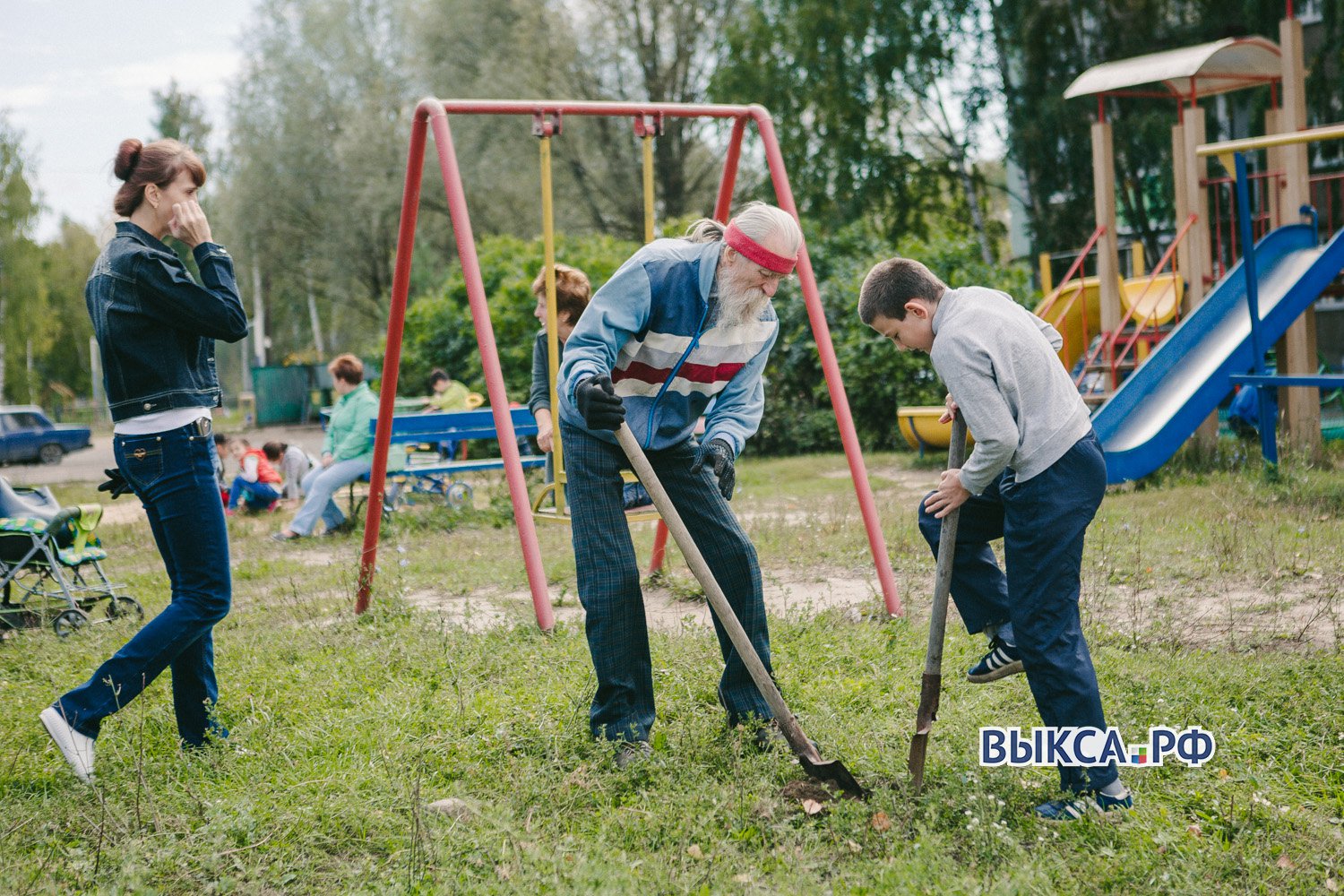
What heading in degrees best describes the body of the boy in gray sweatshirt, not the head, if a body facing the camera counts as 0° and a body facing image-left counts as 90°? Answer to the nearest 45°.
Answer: approximately 90°

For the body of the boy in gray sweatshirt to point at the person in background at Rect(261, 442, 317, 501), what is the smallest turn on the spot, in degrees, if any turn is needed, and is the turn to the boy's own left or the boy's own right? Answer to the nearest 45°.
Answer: approximately 45° to the boy's own right

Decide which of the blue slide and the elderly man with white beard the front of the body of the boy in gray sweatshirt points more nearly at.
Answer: the elderly man with white beard

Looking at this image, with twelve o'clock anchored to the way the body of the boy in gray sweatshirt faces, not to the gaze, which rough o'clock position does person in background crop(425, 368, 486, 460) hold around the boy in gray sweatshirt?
The person in background is roughly at 2 o'clock from the boy in gray sweatshirt.

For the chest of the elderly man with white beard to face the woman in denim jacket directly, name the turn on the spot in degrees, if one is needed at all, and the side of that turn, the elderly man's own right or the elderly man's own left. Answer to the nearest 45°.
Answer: approximately 135° to the elderly man's own right

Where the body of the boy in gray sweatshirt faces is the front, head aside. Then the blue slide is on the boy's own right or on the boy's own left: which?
on the boy's own right

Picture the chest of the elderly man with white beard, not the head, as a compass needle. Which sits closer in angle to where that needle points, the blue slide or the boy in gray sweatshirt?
the boy in gray sweatshirt

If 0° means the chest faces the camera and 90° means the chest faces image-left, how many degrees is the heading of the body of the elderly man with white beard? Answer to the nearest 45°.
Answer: approximately 315°

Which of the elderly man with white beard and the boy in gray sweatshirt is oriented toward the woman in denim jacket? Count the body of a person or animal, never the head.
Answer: the boy in gray sweatshirt

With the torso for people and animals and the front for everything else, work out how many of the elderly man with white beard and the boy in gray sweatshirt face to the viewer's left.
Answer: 1

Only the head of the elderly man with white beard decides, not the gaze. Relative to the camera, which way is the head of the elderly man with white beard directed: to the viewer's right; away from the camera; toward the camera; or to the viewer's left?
to the viewer's right

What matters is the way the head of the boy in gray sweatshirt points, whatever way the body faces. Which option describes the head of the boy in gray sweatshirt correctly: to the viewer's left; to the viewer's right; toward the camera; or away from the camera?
to the viewer's left

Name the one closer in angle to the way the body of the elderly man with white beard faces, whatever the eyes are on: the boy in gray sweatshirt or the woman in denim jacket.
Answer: the boy in gray sweatshirt

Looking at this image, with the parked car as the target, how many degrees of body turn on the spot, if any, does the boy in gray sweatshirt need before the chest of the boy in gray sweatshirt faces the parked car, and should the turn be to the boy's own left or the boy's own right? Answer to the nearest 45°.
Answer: approximately 45° to the boy's own right

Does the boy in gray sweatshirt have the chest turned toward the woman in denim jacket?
yes

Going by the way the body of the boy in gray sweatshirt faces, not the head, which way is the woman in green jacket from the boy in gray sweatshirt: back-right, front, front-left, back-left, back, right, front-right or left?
front-right

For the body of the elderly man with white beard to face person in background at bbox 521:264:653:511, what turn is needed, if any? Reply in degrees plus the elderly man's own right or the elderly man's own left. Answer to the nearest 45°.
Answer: approximately 135° to the elderly man's own left
